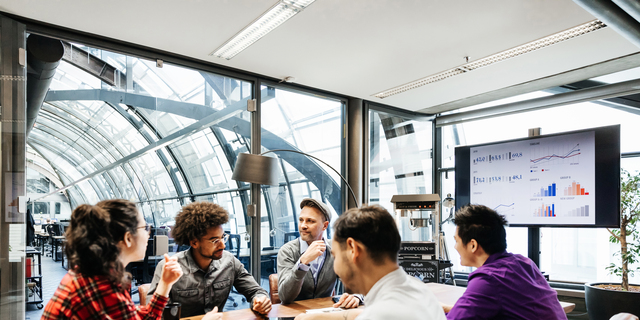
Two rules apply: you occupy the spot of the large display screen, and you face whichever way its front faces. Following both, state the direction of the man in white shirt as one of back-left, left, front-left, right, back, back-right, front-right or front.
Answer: front-left

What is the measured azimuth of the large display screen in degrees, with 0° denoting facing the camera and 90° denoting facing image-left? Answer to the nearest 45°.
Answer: approximately 45°

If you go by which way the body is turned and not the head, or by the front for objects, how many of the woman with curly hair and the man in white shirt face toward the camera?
0

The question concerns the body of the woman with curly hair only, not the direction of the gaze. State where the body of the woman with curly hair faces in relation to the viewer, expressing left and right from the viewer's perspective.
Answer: facing away from the viewer and to the right of the viewer

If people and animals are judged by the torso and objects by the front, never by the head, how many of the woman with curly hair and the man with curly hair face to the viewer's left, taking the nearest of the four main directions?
0

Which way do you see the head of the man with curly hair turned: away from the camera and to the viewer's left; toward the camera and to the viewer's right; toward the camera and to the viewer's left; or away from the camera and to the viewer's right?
toward the camera and to the viewer's right

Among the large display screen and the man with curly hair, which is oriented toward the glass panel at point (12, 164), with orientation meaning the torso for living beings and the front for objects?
the large display screen
